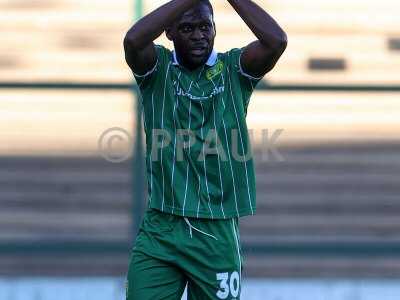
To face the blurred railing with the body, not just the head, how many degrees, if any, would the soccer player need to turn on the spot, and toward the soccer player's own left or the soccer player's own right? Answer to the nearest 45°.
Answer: approximately 180°

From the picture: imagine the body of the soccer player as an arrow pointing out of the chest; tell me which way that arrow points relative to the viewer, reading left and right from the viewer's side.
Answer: facing the viewer
